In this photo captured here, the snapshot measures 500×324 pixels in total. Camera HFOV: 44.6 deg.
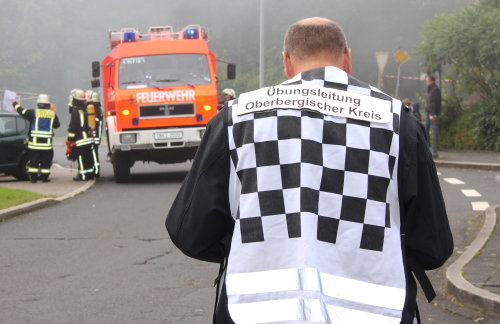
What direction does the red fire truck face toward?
toward the camera

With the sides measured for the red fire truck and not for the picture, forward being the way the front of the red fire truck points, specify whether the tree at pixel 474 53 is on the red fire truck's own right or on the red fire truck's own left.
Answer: on the red fire truck's own left

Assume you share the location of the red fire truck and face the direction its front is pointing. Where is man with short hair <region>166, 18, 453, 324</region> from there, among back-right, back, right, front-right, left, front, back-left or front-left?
front

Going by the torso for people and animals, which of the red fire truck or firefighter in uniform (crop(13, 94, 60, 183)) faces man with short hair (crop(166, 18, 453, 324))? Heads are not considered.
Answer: the red fire truck

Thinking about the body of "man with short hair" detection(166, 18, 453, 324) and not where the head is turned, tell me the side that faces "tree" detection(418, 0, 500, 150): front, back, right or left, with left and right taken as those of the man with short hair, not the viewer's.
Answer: front

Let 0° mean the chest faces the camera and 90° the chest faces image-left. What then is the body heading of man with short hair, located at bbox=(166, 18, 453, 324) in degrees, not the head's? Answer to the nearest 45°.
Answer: approximately 180°

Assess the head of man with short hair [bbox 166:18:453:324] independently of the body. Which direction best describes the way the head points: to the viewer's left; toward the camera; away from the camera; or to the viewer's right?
away from the camera

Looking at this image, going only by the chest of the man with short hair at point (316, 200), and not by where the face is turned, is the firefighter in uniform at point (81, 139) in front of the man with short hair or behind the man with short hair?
in front

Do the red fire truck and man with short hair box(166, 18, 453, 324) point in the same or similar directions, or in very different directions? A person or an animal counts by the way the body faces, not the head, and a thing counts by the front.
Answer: very different directions
